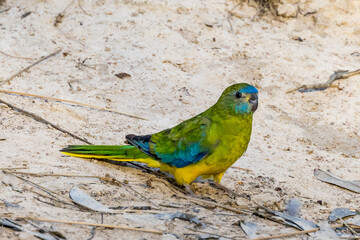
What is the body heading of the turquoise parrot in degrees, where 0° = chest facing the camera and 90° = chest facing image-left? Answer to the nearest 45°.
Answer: approximately 270°

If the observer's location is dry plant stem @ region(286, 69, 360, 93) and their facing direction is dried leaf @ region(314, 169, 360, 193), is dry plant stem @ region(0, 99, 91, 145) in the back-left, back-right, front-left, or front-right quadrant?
front-right

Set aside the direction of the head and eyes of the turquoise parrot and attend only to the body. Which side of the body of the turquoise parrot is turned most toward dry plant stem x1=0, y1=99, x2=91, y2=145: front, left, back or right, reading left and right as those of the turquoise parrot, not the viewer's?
back

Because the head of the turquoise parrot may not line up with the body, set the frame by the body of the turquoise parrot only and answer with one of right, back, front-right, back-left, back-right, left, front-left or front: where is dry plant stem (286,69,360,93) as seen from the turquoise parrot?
front-left

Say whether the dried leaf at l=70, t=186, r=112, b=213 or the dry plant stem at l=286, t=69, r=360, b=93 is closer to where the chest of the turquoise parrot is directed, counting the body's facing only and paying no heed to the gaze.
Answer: the dry plant stem

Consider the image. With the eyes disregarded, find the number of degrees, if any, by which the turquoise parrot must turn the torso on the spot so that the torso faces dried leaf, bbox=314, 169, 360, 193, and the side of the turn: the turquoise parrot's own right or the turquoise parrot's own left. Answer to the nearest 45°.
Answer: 0° — it already faces it

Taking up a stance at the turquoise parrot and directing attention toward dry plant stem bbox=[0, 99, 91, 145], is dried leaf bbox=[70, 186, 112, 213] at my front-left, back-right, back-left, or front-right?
front-left
